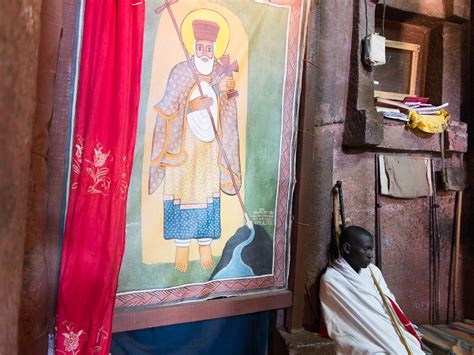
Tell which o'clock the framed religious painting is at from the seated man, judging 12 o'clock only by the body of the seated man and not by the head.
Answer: The framed religious painting is roughly at 3 o'clock from the seated man.

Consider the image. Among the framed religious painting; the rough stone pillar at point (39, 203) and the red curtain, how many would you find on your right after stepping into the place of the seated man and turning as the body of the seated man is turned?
3

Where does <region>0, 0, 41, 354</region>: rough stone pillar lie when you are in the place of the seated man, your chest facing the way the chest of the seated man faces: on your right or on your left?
on your right

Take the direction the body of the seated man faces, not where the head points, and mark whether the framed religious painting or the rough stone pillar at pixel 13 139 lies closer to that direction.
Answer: the rough stone pillar
